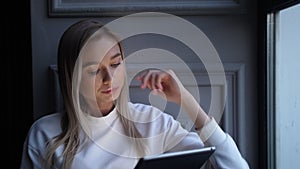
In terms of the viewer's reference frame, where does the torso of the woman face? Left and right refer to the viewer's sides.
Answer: facing the viewer

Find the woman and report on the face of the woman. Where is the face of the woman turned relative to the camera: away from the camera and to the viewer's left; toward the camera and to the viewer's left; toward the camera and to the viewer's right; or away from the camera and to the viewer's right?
toward the camera and to the viewer's right

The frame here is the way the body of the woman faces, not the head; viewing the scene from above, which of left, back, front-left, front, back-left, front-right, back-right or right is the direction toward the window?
left
